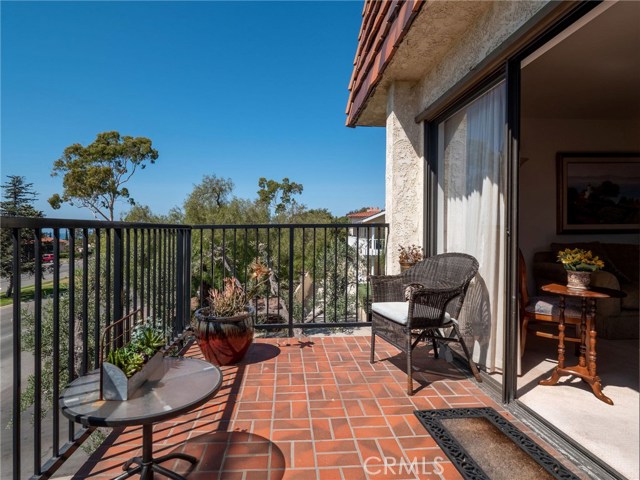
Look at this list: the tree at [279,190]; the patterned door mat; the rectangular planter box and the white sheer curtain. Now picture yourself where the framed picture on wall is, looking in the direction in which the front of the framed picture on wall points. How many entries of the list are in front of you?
3

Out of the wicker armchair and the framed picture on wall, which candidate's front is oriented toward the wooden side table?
the framed picture on wall

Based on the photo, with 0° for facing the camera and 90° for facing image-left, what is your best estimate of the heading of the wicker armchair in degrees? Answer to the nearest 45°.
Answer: approximately 45°

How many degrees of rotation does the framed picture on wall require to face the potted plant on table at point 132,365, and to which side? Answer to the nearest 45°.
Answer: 0° — it already faces it

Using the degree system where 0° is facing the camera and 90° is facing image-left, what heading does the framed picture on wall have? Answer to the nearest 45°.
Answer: approximately 0°

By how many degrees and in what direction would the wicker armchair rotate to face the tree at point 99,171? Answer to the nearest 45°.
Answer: approximately 90° to its right

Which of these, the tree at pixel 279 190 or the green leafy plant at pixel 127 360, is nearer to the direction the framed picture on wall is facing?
the green leafy plant

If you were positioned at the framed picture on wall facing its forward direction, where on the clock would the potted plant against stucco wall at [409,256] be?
The potted plant against stucco wall is roughly at 3 o'clock from the framed picture on wall.

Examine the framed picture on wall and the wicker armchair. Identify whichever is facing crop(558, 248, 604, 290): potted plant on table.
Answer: the framed picture on wall

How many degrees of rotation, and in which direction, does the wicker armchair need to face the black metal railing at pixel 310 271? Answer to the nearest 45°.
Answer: approximately 90° to its right

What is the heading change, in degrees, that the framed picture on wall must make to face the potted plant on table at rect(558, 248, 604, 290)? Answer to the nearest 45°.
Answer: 0° — it already faces it

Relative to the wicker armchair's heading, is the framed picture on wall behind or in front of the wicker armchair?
behind

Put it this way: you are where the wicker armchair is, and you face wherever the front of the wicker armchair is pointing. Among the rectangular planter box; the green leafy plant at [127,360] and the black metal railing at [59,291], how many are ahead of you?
3
